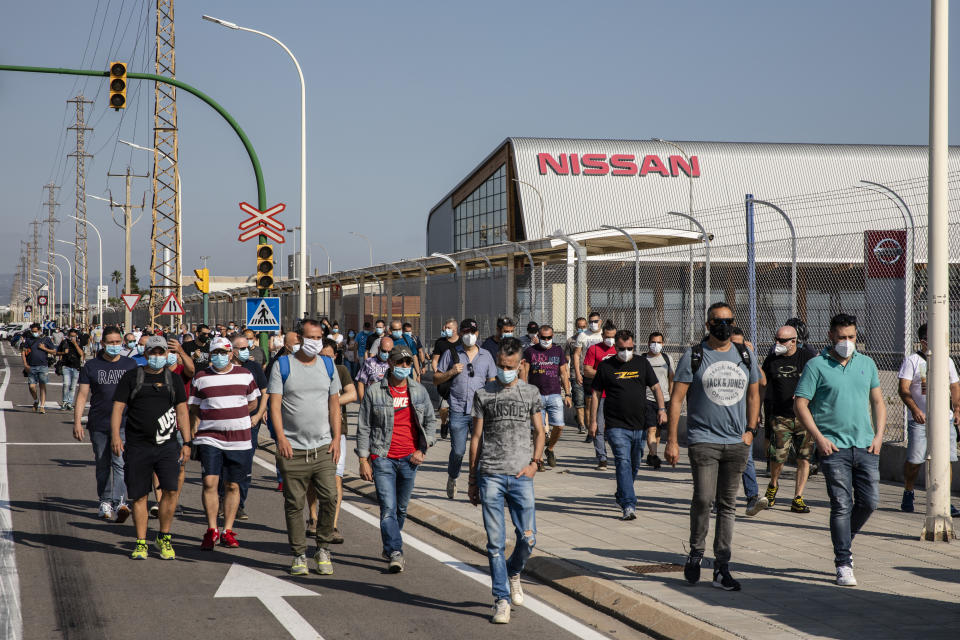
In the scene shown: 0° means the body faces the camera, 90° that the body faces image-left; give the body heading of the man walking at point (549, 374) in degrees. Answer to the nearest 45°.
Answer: approximately 0°

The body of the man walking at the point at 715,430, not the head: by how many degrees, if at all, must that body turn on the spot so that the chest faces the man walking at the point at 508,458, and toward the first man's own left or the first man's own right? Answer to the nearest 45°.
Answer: approximately 45° to the first man's own right

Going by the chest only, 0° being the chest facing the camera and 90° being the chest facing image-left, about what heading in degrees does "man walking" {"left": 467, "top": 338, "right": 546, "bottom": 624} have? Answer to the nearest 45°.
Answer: approximately 0°

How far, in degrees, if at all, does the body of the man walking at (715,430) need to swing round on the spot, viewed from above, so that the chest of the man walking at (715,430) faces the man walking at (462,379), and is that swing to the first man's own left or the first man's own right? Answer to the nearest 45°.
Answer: approximately 135° to the first man's own right

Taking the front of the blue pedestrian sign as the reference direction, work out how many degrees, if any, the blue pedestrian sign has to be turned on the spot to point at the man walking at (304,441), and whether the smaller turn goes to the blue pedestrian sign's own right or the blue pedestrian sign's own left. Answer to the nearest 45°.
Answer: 0° — it already faces them

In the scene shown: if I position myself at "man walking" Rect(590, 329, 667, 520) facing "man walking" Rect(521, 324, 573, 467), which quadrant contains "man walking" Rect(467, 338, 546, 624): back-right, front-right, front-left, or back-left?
back-left

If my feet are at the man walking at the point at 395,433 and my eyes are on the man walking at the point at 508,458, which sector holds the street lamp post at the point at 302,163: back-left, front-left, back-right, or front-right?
back-left

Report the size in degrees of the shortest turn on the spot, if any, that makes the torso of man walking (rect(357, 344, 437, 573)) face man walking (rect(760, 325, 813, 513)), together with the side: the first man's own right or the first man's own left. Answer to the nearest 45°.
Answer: approximately 135° to the first man's own left

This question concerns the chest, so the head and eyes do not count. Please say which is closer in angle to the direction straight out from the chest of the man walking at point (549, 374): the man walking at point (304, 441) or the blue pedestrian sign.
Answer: the man walking
